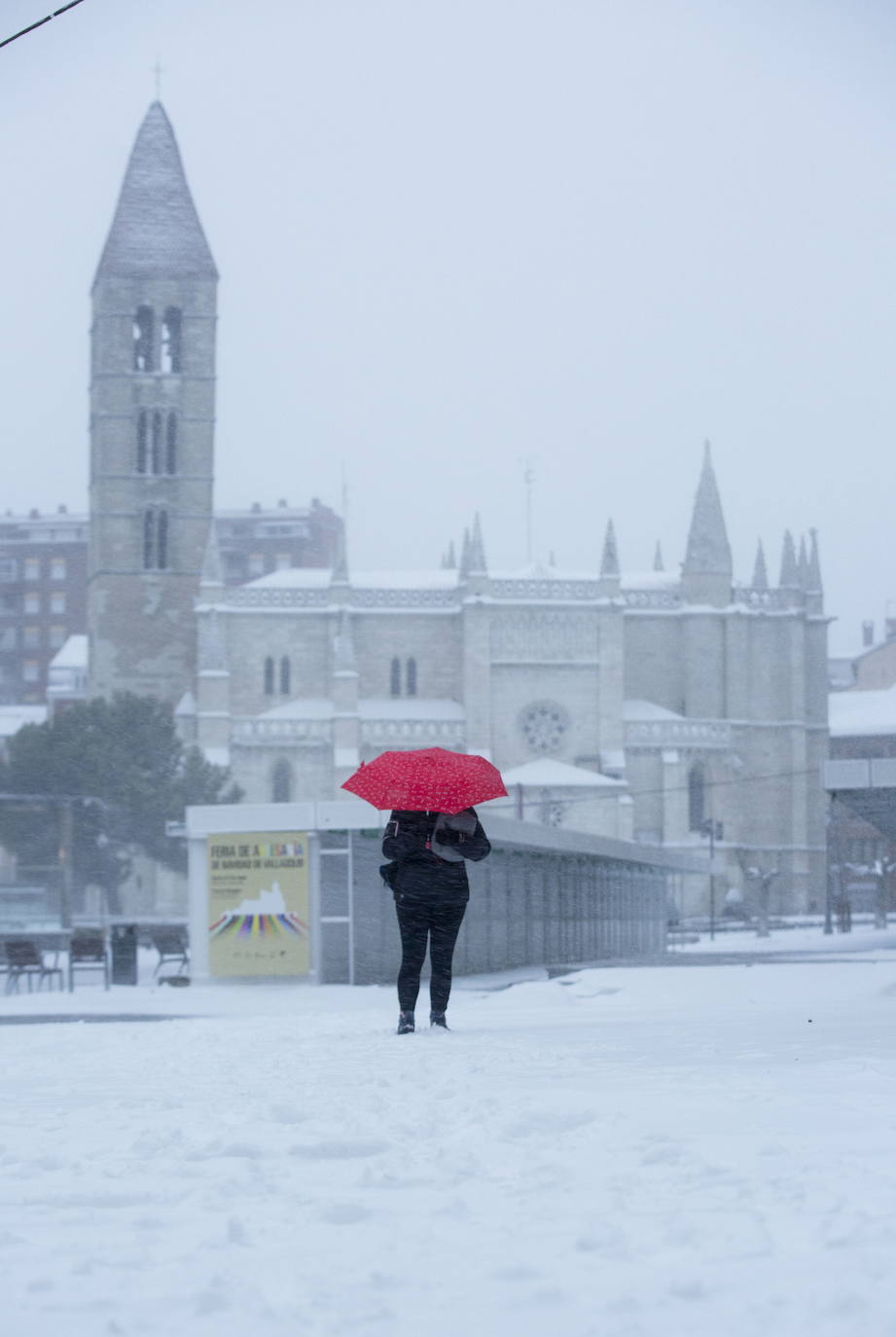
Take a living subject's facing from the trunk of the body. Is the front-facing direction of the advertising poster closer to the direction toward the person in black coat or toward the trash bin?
the person in black coat

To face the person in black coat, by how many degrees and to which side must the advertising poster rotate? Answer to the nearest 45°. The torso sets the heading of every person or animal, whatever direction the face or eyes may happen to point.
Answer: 0° — it already faces them

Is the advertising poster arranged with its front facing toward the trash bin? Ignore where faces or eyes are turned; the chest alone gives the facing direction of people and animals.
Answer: no

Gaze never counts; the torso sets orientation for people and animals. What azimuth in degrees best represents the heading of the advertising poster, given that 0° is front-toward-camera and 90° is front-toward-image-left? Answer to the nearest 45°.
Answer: approximately 0°

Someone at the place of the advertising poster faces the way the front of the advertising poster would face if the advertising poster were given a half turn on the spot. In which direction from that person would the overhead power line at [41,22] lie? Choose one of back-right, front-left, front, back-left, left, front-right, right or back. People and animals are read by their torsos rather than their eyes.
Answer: back
